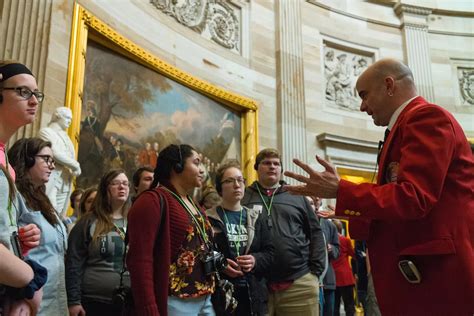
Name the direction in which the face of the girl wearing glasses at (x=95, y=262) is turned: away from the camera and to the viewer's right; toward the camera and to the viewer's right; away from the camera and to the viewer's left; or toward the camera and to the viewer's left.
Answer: toward the camera and to the viewer's right

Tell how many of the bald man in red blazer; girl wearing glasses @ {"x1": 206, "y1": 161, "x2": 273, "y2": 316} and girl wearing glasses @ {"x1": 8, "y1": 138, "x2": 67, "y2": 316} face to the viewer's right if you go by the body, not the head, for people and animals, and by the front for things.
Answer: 1

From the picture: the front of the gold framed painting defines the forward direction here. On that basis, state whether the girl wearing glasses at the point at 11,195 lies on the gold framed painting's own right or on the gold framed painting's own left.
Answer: on the gold framed painting's own right

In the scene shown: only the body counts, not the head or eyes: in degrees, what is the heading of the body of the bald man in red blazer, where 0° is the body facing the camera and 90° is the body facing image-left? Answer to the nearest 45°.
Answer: approximately 90°

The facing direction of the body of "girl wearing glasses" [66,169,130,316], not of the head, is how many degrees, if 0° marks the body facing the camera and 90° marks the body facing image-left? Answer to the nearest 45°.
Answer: approximately 315°

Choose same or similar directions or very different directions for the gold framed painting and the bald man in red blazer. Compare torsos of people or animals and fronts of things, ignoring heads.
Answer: very different directions

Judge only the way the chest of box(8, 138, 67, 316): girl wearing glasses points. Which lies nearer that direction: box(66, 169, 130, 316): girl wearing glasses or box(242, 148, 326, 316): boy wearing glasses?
the boy wearing glasses

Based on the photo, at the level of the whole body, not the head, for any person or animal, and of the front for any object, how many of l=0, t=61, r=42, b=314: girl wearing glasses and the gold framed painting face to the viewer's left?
0

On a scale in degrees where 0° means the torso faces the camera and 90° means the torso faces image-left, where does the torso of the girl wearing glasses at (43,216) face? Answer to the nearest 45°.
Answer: approximately 270°

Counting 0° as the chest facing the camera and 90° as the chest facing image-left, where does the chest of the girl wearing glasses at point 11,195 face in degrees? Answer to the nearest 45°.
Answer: approximately 270°

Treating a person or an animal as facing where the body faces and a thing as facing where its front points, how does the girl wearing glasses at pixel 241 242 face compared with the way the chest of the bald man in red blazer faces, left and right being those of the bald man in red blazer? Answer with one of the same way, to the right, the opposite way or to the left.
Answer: to the left

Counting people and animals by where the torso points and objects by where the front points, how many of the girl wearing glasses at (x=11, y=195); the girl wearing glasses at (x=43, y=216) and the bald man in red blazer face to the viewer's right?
2

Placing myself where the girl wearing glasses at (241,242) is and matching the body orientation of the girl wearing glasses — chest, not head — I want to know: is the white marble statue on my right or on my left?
on my right

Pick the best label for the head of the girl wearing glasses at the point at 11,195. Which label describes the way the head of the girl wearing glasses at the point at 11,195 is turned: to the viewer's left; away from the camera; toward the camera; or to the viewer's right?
to the viewer's right

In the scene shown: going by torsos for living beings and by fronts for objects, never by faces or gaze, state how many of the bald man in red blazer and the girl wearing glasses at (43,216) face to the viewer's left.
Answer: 1
